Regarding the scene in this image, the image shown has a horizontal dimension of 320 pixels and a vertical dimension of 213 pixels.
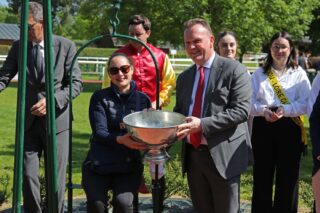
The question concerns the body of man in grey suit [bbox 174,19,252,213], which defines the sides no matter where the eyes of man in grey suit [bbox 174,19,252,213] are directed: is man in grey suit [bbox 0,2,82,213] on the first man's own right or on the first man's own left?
on the first man's own right

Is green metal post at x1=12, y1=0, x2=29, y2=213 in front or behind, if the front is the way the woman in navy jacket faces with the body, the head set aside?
in front

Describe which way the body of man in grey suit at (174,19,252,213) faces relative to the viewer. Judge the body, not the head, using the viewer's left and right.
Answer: facing the viewer and to the left of the viewer

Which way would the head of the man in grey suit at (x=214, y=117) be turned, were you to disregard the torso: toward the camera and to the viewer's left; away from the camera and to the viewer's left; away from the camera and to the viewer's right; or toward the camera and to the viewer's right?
toward the camera and to the viewer's left

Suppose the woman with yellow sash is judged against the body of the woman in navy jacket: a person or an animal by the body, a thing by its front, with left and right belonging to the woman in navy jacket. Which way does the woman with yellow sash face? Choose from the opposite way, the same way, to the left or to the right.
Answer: the same way

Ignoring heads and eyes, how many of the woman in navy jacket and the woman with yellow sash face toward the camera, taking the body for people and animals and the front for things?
2

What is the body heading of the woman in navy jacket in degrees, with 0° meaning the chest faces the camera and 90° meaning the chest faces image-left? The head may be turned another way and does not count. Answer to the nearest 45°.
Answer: approximately 0°

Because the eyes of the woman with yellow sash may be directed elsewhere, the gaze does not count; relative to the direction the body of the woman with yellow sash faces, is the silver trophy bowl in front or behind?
in front

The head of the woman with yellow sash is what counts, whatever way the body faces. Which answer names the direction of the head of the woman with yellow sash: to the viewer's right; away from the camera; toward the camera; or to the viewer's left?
toward the camera

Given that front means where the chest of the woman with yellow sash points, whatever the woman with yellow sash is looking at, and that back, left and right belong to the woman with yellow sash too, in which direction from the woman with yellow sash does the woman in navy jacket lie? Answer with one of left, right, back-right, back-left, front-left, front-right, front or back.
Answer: front-right

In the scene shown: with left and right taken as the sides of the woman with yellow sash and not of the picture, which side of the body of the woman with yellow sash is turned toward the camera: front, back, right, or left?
front
